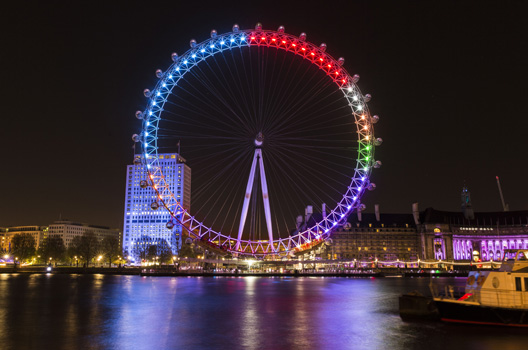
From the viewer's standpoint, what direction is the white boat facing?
to the viewer's left
